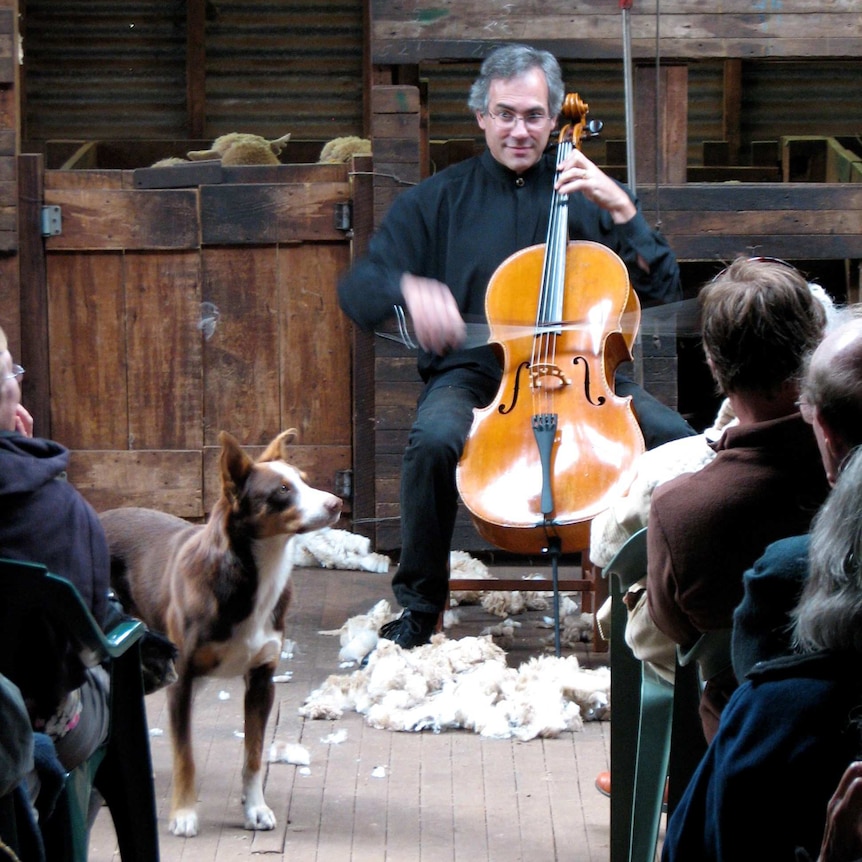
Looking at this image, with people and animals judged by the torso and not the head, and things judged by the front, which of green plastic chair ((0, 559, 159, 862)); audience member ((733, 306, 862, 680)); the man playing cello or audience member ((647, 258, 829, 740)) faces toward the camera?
the man playing cello

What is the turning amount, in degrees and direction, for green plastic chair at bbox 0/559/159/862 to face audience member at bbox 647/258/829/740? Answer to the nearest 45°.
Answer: approximately 90° to its right

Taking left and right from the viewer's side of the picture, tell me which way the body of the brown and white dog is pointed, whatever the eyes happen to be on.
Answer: facing the viewer and to the right of the viewer

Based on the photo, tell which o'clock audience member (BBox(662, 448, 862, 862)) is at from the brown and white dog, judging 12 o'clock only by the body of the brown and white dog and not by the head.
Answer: The audience member is roughly at 1 o'clock from the brown and white dog.

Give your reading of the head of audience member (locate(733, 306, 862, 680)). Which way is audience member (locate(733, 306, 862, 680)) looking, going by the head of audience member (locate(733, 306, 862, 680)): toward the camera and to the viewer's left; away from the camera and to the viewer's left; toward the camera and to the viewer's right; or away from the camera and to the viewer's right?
away from the camera and to the viewer's left

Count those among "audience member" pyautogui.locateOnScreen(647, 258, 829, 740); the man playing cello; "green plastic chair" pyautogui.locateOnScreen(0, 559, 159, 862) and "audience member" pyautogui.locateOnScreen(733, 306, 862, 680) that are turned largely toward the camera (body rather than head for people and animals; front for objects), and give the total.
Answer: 1

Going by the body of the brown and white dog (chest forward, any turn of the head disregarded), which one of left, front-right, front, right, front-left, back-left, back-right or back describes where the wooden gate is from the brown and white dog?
back-left

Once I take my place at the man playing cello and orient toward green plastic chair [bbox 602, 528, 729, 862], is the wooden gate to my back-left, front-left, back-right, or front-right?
back-right

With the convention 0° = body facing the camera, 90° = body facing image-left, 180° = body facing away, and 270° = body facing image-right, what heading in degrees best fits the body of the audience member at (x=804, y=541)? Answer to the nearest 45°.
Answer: approximately 135°

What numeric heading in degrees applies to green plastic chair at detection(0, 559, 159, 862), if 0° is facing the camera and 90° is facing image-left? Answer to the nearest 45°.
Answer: approximately 225°
